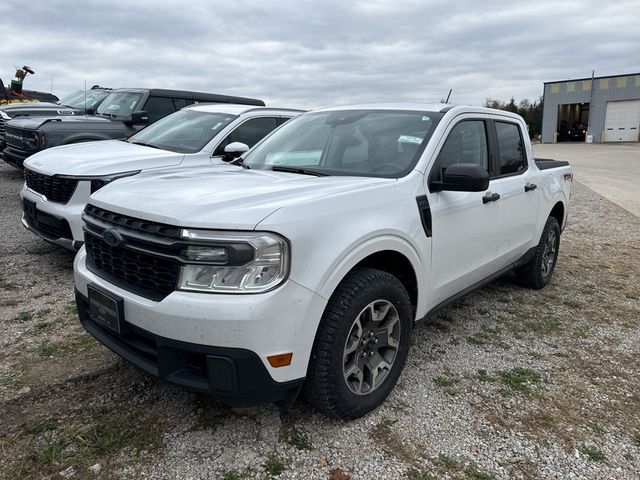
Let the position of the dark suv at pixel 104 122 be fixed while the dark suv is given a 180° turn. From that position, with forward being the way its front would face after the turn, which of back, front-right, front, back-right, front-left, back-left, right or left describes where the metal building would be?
front

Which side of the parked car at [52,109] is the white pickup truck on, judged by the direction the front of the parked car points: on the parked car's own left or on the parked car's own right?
on the parked car's own left

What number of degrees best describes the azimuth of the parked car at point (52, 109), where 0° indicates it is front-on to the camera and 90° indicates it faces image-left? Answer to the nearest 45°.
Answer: approximately 45°

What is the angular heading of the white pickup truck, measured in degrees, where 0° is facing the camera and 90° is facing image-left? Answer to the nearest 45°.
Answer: approximately 45°

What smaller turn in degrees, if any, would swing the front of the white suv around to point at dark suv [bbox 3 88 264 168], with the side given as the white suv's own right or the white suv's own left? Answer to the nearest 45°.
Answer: approximately 135° to the white suv's own right

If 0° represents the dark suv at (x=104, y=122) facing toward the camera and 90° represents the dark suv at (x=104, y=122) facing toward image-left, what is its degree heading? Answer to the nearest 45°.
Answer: approximately 45°

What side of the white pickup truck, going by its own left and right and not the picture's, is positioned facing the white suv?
right

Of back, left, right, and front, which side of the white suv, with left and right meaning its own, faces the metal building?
back

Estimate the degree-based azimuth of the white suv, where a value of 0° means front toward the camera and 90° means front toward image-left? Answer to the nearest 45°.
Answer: approximately 45°
